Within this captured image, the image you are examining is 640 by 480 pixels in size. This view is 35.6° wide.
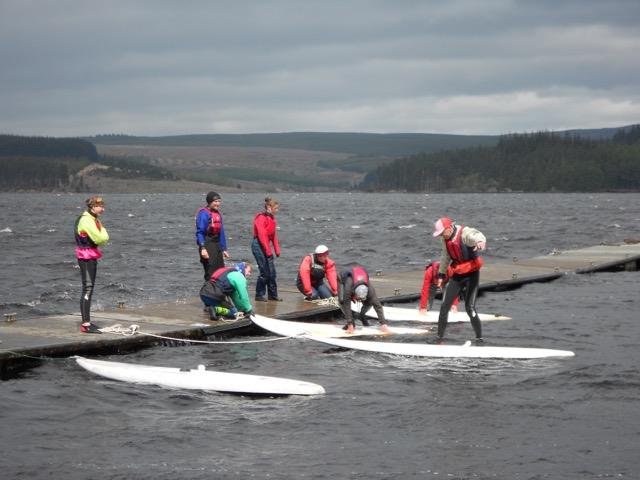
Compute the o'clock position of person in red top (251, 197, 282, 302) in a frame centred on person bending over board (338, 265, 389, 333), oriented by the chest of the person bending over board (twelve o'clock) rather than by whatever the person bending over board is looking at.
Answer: The person in red top is roughly at 5 o'clock from the person bending over board.

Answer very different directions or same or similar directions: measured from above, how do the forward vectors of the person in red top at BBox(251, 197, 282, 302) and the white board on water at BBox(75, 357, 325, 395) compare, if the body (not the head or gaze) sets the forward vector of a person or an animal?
very different directions

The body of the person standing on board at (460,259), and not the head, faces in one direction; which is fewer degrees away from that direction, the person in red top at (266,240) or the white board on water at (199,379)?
the white board on water

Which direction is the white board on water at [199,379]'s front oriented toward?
to the viewer's left

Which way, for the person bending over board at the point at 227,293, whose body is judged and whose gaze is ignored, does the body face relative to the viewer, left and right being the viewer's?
facing to the right of the viewer

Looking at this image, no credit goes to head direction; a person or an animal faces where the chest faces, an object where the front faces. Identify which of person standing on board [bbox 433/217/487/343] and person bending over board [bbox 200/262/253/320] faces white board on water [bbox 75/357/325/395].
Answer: person standing on board [bbox 433/217/487/343]

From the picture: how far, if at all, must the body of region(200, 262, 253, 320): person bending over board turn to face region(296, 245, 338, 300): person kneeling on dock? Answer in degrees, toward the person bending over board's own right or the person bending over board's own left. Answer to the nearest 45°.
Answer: approximately 45° to the person bending over board's own left
